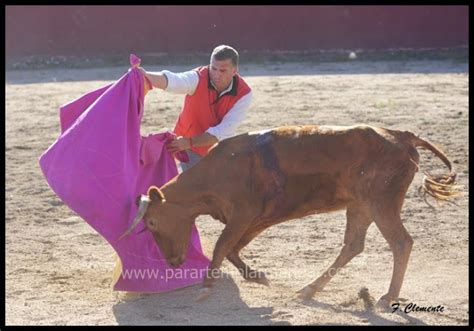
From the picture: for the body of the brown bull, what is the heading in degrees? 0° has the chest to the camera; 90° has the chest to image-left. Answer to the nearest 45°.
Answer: approximately 90°
